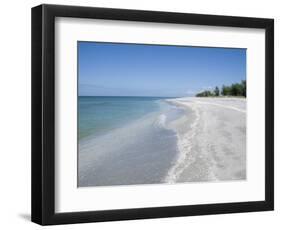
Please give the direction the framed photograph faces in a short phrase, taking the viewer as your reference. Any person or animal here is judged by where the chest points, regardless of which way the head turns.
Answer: facing the viewer and to the right of the viewer
